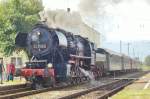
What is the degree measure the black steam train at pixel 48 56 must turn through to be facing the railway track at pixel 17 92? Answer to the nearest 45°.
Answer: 0° — it already faces it

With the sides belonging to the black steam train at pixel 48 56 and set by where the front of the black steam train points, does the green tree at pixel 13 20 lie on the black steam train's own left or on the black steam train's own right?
on the black steam train's own right

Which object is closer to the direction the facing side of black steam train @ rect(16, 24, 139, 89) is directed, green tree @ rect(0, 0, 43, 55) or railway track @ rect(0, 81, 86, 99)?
the railway track

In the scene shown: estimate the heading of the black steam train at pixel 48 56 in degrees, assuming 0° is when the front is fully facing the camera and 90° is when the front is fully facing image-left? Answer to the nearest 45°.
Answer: approximately 45°
